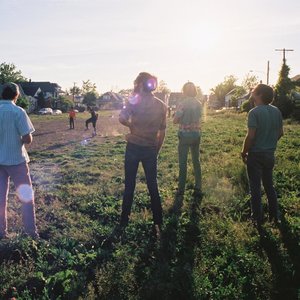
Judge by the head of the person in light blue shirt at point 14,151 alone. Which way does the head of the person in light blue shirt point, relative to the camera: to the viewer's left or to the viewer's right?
to the viewer's right

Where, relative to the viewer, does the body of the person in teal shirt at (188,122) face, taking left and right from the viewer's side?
facing away from the viewer and to the left of the viewer

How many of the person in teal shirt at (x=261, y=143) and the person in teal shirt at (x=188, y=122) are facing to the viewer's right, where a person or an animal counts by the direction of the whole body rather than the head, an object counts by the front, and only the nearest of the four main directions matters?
0

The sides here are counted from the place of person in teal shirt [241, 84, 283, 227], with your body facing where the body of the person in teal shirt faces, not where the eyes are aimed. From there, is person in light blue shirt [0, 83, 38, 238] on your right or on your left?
on your left

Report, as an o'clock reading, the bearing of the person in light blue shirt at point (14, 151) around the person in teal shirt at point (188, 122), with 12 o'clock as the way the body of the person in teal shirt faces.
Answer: The person in light blue shirt is roughly at 9 o'clock from the person in teal shirt.

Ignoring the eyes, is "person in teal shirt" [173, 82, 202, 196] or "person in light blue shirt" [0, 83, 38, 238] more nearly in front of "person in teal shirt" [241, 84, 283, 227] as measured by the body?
the person in teal shirt

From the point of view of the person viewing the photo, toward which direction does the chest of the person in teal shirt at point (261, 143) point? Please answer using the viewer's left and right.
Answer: facing away from the viewer and to the left of the viewer
